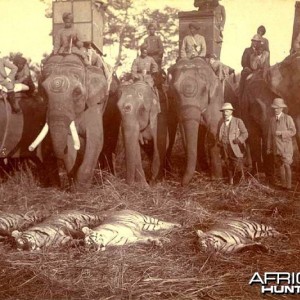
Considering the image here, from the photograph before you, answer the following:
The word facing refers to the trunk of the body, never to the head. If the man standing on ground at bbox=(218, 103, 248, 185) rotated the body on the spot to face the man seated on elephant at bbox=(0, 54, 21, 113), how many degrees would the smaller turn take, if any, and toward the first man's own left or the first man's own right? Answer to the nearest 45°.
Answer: approximately 45° to the first man's own right

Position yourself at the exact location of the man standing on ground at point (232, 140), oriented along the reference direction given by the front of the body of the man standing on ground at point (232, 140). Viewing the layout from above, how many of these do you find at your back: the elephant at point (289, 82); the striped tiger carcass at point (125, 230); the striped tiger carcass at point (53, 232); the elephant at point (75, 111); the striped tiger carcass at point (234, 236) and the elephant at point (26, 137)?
1

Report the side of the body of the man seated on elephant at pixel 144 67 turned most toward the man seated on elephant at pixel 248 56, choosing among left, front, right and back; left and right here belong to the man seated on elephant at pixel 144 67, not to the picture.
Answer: left

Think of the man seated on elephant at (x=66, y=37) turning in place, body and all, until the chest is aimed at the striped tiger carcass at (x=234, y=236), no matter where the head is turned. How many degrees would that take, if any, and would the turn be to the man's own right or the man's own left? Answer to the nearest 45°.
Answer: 0° — they already face it

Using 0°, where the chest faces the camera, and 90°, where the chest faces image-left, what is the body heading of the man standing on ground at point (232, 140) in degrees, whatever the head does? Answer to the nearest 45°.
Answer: approximately 45°

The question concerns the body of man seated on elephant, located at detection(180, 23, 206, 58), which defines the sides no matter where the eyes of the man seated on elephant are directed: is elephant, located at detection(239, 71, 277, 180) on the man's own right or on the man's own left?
on the man's own left

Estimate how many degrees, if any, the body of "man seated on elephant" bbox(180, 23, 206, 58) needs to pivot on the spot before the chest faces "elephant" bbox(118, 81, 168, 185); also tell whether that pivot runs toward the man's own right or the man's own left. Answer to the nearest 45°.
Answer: approximately 45° to the man's own right

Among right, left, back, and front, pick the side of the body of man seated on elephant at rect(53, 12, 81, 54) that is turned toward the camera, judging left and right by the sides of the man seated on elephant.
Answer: front

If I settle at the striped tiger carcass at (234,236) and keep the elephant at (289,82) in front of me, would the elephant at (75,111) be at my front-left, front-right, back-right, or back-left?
front-left

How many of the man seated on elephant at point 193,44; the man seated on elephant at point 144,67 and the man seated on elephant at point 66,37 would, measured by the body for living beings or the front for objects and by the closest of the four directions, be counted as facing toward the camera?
3

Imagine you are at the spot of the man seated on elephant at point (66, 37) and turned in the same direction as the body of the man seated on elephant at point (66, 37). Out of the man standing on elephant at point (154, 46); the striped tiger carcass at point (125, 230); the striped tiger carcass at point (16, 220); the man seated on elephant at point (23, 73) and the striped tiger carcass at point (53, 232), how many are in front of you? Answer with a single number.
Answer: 3

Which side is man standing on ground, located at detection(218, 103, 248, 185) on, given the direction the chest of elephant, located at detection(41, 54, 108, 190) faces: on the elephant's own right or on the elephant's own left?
on the elephant's own left

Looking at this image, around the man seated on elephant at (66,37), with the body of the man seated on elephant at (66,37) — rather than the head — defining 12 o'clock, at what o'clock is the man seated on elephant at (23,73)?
the man seated on elephant at (23,73) is roughly at 4 o'clock from the man seated on elephant at (66,37).

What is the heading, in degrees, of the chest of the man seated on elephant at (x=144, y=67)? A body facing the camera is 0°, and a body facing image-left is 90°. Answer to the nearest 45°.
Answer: approximately 0°

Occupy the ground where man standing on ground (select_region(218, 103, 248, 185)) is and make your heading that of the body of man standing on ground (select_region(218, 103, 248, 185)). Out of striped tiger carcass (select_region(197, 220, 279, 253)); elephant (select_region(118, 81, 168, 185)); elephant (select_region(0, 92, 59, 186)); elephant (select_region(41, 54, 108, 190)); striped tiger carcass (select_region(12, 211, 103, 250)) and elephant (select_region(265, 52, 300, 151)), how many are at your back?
1
